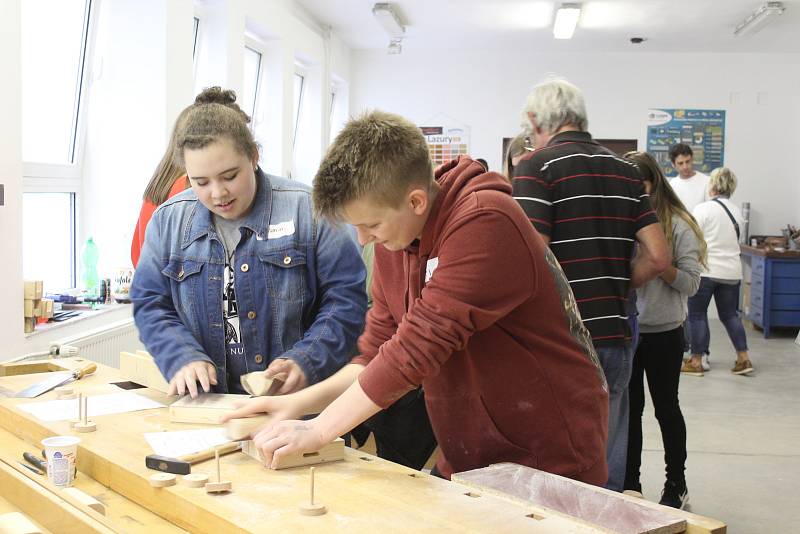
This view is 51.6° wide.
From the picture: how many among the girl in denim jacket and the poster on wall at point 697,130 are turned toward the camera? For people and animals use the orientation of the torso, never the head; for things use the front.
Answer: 2

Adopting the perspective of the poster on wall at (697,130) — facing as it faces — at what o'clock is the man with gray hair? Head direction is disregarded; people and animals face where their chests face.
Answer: The man with gray hair is roughly at 12 o'clock from the poster on wall.

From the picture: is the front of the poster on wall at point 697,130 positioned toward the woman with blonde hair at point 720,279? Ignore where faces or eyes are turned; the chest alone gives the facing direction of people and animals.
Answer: yes

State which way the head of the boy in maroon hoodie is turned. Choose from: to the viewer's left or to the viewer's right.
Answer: to the viewer's left

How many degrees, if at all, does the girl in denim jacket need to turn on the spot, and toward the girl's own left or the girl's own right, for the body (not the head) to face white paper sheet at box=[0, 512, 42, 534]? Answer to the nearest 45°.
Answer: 0° — they already face it

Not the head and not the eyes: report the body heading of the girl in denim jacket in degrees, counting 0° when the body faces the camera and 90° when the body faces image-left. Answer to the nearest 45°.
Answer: approximately 0°

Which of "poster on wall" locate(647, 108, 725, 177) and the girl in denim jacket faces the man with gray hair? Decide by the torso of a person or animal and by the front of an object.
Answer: the poster on wall

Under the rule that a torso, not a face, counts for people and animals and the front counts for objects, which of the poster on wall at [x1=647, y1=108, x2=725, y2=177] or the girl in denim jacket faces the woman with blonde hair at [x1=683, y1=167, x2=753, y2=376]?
the poster on wall

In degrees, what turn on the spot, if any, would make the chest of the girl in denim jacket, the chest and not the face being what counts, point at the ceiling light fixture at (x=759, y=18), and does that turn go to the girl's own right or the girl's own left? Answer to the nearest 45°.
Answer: approximately 135° to the girl's own left
